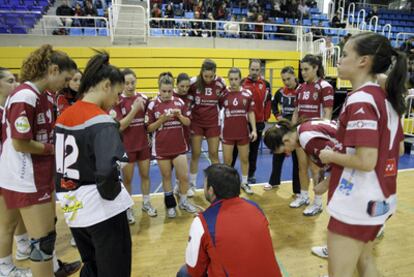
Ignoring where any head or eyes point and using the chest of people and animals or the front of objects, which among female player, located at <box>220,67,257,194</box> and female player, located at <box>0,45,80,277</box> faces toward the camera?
female player, located at <box>220,67,257,194</box>

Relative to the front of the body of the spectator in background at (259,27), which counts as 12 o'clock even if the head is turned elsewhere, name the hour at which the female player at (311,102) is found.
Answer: The female player is roughly at 12 o'clock from the spectator in background.

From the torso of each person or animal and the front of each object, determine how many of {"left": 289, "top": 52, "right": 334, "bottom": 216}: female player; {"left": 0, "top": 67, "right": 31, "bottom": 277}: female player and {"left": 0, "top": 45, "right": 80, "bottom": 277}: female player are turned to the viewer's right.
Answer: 2

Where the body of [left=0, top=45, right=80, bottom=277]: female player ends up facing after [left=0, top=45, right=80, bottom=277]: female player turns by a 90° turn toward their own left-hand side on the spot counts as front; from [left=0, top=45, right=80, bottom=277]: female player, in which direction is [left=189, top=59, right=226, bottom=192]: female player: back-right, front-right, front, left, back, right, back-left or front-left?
front-right

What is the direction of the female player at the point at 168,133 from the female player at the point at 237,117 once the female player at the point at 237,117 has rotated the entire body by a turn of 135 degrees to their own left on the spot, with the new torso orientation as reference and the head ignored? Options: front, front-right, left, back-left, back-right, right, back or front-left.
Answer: back

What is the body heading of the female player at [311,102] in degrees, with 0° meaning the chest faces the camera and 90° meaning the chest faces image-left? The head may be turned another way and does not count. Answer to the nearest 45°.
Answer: approximately 45°

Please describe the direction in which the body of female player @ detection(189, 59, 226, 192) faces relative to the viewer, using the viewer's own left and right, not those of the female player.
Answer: facing the viewer

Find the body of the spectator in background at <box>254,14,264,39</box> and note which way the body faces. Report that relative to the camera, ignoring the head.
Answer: toward the camera

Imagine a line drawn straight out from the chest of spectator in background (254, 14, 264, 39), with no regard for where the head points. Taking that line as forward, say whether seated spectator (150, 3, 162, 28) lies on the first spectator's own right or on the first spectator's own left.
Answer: on the first spectator's own right

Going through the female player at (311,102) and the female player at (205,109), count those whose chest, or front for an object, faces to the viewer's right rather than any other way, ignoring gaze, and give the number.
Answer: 0

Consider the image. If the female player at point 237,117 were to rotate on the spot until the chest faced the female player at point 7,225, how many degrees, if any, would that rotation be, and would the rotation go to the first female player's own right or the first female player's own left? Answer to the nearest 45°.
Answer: approximately 45° to the first female player's own right

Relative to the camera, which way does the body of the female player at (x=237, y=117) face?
toward the camera

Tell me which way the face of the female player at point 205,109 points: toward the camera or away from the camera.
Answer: toward the camera

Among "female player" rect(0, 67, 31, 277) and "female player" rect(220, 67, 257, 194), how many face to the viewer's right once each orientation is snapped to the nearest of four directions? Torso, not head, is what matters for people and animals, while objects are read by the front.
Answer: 1

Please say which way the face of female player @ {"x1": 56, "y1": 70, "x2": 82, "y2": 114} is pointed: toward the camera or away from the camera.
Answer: toward the camera
